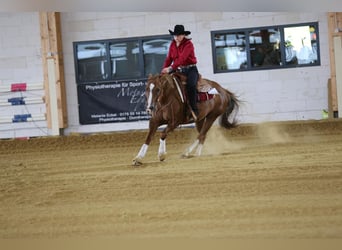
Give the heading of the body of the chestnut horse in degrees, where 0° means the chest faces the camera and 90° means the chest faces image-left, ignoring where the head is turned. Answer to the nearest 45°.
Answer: approximately 45°

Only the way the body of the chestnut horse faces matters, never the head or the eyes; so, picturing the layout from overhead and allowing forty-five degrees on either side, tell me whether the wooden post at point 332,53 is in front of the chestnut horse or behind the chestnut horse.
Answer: behind

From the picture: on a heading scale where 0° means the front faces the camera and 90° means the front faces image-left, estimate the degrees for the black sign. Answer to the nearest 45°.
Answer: approximately 0°

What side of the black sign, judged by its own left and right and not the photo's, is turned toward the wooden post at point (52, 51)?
right
